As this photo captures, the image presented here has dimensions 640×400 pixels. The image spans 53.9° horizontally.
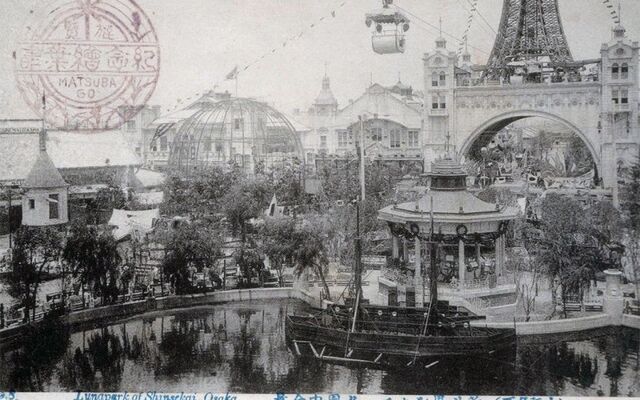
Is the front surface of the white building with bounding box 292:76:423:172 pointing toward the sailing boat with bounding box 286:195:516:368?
yes

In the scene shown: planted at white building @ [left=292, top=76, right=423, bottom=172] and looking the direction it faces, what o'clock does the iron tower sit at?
The iron tower is roughly at 9 o'clock from the white building.

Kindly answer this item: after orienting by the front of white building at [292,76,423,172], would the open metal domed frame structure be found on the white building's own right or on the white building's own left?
on the white building's own right

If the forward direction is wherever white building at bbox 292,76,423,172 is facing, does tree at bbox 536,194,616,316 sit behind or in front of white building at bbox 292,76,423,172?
in front

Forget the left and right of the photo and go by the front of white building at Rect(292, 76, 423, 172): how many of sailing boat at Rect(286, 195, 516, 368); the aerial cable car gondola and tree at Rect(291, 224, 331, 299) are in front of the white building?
3

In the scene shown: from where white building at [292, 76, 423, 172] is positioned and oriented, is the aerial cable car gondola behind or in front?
in front

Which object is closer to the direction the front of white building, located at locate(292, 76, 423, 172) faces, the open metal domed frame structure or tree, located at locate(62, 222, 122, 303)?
the tree

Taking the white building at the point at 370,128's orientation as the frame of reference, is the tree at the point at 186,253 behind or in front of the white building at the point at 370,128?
in front

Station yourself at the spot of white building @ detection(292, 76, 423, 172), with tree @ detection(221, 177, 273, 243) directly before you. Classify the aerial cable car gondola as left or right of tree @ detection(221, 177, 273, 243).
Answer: left

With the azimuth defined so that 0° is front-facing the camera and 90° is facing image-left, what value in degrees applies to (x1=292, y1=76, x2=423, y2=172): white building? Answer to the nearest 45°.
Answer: approximately 0°

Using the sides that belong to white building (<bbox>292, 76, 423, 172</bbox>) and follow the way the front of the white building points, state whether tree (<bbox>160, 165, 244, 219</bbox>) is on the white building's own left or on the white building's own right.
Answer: on the white building's own right
